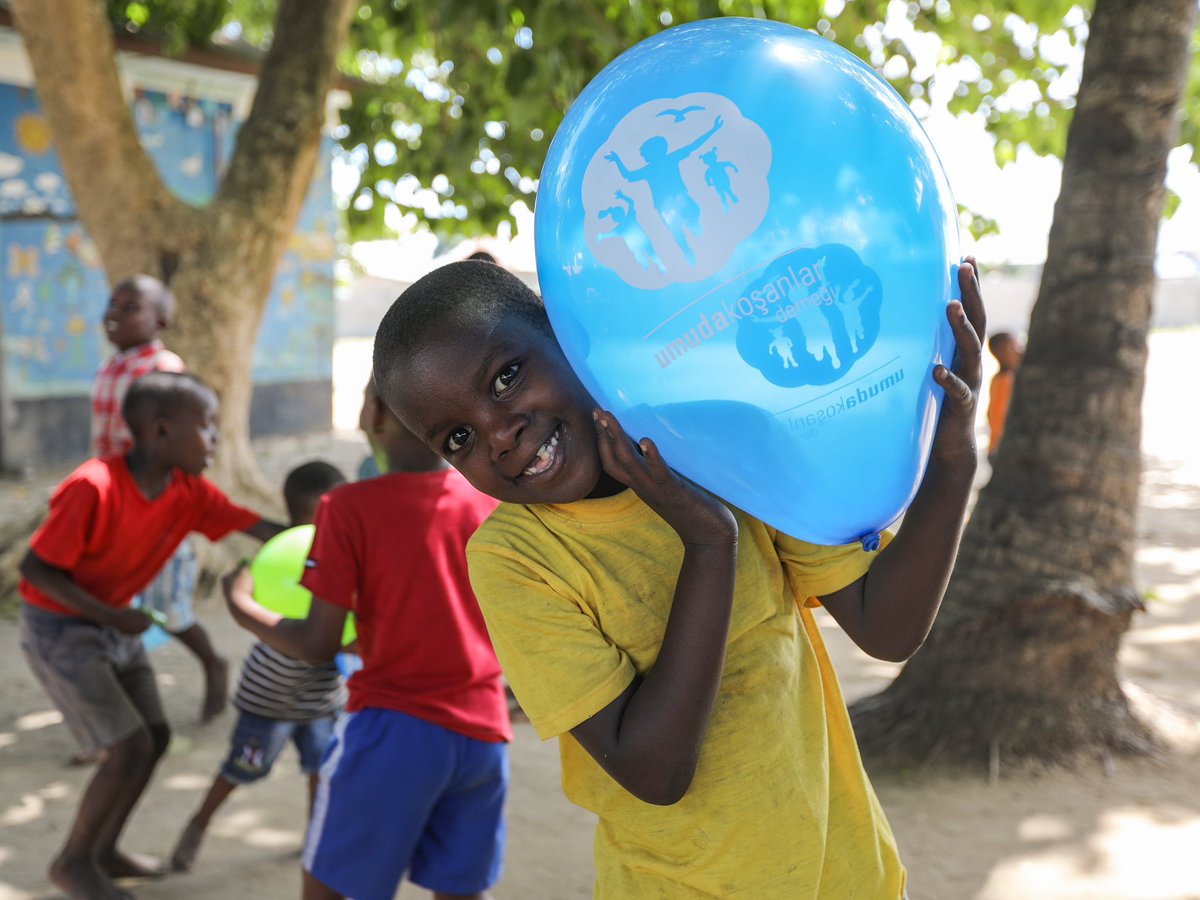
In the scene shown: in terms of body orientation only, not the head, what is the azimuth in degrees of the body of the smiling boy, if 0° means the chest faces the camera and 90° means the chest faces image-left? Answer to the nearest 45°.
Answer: approximately 0°

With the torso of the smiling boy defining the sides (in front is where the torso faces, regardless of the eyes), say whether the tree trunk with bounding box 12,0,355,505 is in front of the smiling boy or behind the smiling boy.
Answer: behind

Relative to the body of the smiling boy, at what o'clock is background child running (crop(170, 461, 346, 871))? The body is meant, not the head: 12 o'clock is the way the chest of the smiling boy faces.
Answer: The background child running is roughly at 5 o'clock from the smiling boy.

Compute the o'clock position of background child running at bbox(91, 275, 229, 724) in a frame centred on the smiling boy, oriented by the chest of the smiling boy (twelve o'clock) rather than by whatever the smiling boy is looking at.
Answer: The background child running is roughly at 5 o'clock from the smiling boy.

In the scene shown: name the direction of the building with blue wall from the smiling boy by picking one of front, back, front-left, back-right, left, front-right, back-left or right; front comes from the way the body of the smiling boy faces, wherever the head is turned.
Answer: back-right

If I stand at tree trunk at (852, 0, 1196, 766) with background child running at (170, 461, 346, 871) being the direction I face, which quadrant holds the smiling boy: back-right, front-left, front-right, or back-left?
front-left

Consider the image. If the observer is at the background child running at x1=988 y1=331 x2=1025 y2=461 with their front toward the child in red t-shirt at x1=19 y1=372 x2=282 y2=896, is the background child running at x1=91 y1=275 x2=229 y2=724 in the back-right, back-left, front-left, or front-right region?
front-right

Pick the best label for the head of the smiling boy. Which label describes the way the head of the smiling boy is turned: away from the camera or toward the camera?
toward the camera

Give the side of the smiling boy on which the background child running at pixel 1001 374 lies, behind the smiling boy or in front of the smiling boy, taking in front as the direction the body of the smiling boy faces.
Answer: behind

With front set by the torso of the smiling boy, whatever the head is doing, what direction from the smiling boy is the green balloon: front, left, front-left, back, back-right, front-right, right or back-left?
back-right

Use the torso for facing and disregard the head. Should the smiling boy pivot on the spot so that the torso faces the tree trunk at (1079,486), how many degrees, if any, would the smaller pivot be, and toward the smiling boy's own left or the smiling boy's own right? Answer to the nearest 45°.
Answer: approximately 135° to the smiling boy's own left

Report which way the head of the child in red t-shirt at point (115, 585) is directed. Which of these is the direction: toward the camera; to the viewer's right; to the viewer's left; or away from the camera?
to the viewer's right
